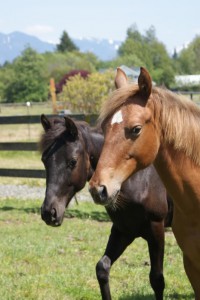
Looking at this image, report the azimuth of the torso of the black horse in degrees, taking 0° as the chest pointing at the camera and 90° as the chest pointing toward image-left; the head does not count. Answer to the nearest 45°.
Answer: approximately 45°

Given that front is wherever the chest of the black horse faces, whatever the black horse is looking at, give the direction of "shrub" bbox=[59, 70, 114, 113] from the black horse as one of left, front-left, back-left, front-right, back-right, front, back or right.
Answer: back-right

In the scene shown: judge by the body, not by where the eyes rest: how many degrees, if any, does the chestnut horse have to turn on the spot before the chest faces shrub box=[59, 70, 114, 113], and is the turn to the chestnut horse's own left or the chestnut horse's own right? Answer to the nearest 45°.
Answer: approximately 135° to the chestnut horse's own right

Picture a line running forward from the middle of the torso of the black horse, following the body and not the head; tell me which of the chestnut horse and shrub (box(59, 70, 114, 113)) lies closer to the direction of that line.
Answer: the chestnut horse

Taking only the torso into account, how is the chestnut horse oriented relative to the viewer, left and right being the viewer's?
facing the viewer and to the left of the viewer

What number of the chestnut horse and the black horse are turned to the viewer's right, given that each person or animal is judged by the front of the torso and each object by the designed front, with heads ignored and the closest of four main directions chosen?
0
